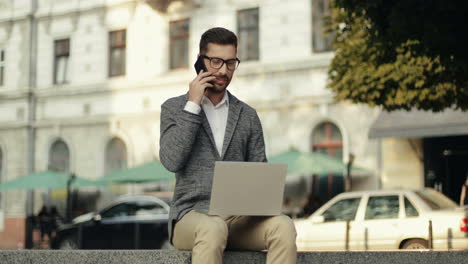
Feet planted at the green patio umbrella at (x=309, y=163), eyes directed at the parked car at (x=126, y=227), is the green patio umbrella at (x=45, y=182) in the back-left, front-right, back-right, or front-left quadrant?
front-right

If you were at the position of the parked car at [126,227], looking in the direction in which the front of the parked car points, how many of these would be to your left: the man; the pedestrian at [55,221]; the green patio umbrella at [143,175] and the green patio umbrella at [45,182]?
1

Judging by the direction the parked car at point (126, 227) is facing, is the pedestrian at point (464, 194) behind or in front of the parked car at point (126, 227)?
behind

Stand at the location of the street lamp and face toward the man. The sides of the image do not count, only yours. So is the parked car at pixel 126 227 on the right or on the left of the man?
right

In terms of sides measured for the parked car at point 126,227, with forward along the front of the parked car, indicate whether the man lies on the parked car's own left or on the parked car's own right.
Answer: on the parked car's own left

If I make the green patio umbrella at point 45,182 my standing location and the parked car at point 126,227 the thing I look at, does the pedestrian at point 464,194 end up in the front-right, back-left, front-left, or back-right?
front-left

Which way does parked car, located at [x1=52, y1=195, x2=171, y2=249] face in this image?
to the viewer's left

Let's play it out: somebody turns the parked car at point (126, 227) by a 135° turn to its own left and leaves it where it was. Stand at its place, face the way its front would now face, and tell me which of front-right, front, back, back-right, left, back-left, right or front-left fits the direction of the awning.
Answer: front-left

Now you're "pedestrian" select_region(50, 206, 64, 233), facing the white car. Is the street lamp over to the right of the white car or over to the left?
left

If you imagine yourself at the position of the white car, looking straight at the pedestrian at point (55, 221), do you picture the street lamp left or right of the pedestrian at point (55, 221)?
right

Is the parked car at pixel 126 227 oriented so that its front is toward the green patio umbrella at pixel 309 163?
no
